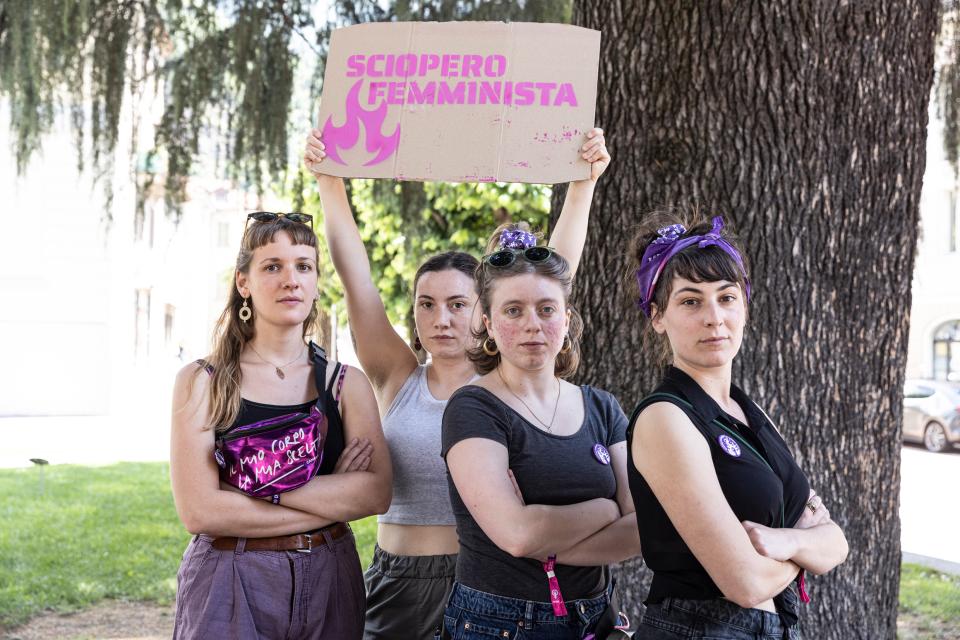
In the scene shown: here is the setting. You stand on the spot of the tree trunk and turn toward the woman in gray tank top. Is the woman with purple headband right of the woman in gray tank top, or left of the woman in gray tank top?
left

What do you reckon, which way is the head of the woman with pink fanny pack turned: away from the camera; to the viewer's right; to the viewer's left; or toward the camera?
toward the camera

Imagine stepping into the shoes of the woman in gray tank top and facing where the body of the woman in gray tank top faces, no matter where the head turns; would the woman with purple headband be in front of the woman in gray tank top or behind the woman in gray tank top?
in front

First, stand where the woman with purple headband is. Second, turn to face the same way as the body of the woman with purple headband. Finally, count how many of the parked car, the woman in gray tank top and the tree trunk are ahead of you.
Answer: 0

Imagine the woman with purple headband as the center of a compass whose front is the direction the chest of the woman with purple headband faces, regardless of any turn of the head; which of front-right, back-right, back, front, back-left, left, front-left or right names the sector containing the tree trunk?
back-left

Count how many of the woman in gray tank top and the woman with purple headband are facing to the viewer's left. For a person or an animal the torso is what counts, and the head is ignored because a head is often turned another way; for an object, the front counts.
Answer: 0

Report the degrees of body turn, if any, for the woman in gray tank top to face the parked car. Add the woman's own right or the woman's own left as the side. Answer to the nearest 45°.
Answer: approximately 135° to the woman's own left

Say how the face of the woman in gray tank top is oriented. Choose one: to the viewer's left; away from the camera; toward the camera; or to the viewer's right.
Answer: toward the camera

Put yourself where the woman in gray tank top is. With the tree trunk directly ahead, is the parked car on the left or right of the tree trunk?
left

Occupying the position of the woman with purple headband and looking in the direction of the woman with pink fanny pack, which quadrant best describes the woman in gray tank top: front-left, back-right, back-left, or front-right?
front-right

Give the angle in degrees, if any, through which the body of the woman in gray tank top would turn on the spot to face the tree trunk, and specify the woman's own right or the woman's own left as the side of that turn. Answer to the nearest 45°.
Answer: approximately 135° to the woman's own left

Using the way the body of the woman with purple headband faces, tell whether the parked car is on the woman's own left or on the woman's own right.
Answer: on the woman's own left

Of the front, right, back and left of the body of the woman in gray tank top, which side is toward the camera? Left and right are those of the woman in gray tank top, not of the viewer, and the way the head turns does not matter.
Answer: front
